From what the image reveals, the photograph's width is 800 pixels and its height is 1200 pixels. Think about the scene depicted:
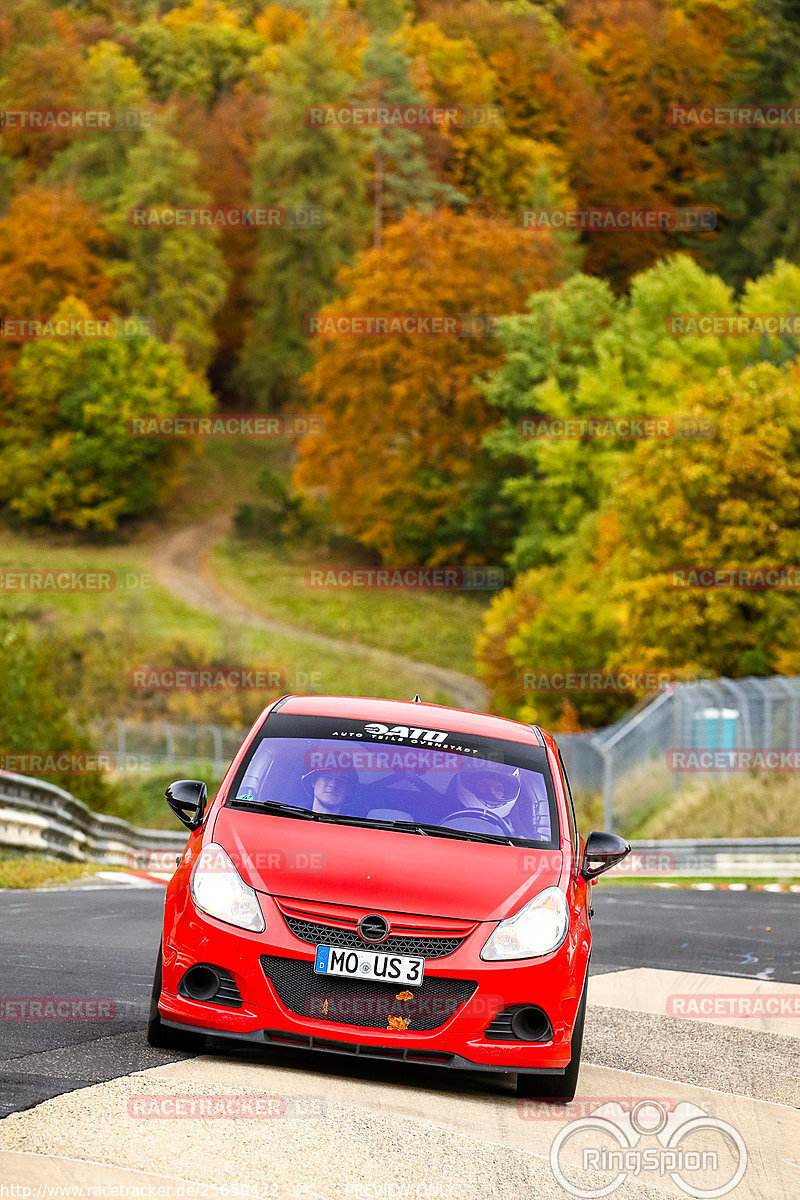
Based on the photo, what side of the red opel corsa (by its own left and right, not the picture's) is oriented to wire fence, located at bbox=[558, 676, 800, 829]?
back

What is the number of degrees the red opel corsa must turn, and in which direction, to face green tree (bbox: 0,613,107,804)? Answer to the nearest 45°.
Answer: approximately 180°

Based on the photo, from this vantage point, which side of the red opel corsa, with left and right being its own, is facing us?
front

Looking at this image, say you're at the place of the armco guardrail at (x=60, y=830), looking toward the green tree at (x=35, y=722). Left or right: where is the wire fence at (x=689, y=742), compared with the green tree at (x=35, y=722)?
right

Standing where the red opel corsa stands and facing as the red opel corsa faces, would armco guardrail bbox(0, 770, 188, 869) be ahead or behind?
behind

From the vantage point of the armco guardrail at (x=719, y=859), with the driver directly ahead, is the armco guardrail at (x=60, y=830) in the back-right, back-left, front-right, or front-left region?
front-right

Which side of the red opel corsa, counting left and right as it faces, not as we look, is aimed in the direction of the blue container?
back

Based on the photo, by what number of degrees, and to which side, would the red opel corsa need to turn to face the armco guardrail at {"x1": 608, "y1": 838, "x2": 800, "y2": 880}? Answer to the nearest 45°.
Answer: approximately 180°

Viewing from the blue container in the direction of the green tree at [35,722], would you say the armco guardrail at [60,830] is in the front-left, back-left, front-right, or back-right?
front-left
